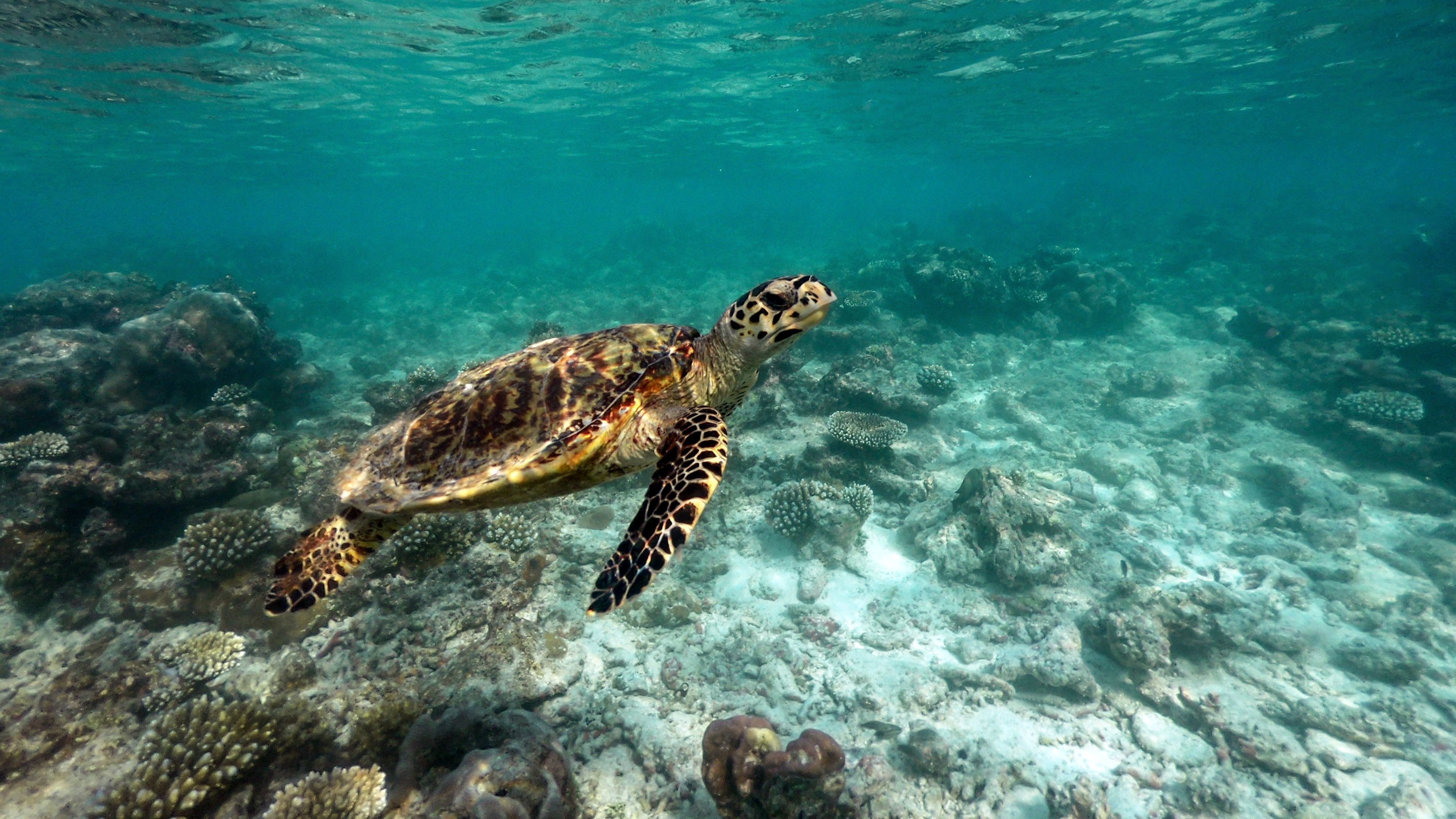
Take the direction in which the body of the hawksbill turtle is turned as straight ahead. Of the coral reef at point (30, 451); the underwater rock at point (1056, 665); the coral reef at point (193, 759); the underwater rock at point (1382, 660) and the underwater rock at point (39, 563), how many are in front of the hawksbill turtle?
2

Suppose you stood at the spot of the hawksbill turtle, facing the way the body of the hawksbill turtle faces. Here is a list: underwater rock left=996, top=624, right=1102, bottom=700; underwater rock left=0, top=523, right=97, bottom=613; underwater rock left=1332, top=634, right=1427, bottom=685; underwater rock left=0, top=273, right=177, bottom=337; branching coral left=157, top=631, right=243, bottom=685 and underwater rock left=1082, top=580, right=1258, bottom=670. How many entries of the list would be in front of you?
3

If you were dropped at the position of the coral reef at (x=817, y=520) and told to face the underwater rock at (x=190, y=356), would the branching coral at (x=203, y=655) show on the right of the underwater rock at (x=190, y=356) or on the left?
left

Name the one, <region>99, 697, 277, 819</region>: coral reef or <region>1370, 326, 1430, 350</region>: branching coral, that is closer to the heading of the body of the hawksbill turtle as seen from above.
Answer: the branching coral

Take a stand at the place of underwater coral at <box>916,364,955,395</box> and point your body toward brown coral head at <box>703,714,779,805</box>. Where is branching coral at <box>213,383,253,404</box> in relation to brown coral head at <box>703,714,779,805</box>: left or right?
right

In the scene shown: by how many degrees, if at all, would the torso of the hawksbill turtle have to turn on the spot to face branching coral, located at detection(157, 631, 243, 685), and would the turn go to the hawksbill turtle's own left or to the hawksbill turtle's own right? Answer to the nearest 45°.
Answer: approximately 180°

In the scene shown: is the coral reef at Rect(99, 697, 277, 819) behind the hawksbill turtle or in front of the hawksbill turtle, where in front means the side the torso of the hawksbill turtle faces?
behind

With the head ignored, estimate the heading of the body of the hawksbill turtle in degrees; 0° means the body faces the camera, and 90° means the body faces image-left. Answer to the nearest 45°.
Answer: approximately 270°
